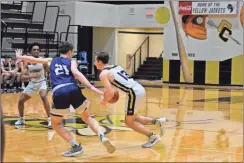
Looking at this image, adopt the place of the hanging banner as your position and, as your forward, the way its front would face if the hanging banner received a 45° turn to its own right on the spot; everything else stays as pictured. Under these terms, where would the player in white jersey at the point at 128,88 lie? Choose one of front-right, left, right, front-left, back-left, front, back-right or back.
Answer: front-left

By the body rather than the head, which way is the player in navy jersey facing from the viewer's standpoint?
away from the camera

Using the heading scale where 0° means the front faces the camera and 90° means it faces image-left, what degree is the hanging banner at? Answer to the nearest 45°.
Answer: approximately 0°

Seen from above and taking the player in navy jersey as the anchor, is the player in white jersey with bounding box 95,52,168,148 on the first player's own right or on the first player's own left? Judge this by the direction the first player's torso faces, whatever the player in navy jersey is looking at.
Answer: on the first player's own right
